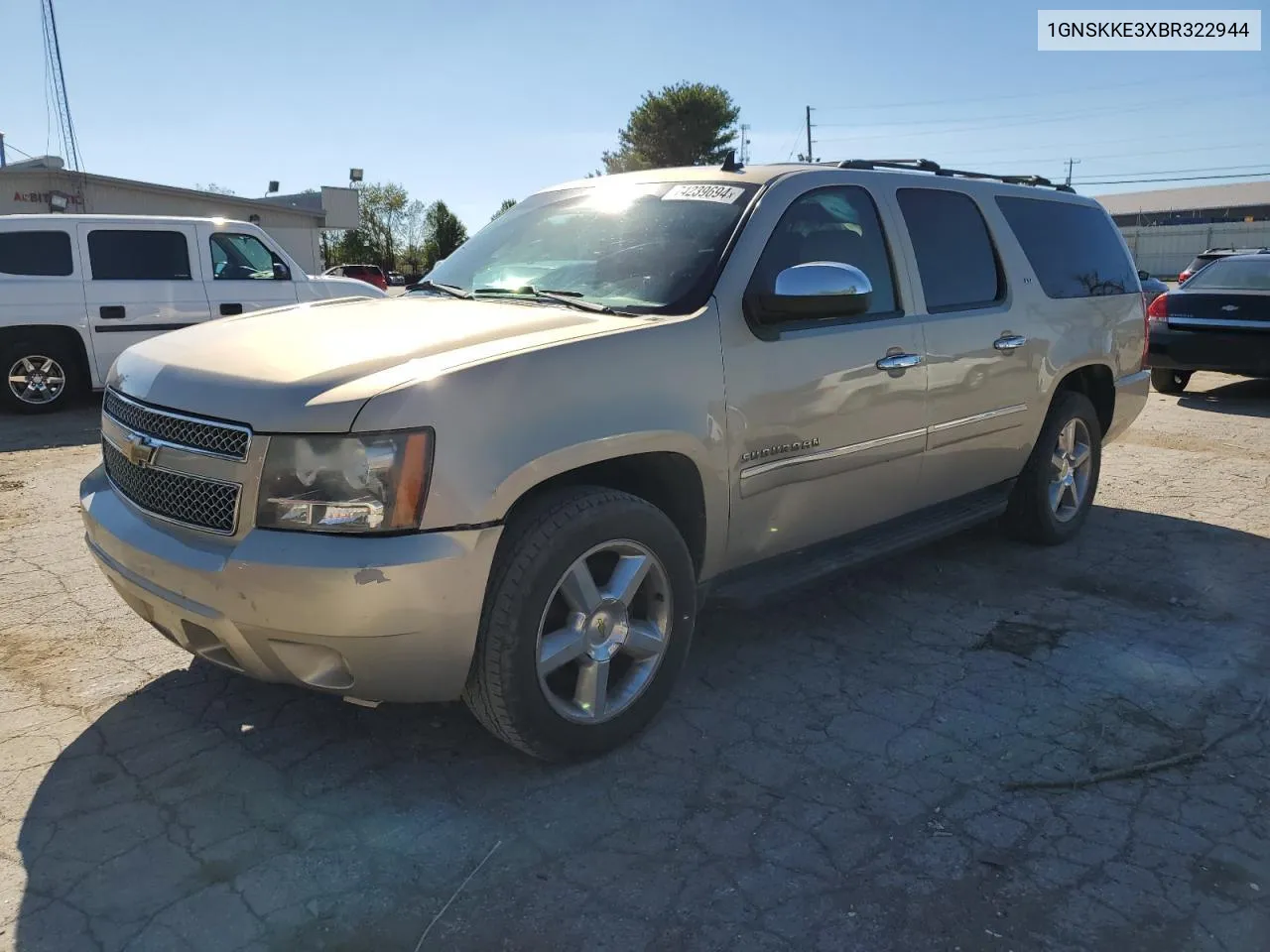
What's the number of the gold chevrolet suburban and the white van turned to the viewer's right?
1

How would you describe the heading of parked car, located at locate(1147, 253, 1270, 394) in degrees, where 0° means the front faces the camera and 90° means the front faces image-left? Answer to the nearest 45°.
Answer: approximately 180°

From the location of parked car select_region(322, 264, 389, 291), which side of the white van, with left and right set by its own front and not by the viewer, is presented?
left

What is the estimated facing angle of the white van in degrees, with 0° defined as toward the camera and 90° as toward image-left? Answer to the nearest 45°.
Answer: approximately 270°

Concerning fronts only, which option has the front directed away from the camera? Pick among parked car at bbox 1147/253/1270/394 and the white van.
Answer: the parked car

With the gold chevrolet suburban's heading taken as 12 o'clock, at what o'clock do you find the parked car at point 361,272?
The parked car is roughly at 4 o'clock from the gold chevrolet suburban.

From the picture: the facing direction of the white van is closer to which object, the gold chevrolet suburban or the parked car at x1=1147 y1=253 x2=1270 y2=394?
the parked car

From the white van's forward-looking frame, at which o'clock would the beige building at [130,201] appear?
The beige building is roughly at 9 o'clock from the white van.

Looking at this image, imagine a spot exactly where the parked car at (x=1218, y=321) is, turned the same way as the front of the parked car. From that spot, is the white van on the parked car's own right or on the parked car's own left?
on the parked car's own left
